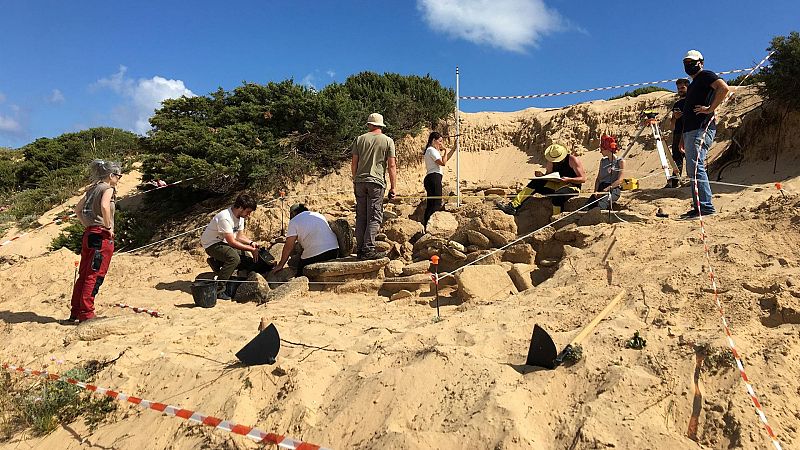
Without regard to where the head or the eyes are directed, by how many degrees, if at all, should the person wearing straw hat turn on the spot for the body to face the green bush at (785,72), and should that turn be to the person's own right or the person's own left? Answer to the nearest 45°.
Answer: approximately 180°

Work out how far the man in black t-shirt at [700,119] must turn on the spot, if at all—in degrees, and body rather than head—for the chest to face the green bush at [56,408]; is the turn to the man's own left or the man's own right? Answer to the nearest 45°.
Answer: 0° — they already face it

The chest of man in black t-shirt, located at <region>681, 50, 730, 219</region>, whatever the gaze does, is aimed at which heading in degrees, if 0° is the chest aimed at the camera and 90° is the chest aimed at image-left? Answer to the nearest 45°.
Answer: approximately 45°

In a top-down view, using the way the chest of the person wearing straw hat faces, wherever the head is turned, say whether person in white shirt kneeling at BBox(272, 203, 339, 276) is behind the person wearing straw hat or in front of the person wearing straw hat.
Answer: in front

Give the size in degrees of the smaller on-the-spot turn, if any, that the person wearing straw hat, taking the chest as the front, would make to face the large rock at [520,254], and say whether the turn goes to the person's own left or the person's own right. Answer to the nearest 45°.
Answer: approximately 45° to the person's own left

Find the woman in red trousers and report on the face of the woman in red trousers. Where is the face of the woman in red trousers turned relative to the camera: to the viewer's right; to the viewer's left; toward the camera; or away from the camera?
to the viewer's right

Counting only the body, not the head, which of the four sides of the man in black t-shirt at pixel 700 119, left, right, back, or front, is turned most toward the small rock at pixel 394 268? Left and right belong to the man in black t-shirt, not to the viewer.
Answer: front

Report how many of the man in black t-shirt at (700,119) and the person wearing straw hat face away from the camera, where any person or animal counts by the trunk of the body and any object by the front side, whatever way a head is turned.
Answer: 0

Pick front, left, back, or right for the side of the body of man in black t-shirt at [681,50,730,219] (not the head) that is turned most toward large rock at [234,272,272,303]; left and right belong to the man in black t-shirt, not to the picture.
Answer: front

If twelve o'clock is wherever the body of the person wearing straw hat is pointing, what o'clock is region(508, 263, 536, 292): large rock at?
The large rock is roughly at 11 o'clock from the person wearing straw hat.

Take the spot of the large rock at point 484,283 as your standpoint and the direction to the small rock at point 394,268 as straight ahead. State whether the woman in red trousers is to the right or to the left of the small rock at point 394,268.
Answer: left

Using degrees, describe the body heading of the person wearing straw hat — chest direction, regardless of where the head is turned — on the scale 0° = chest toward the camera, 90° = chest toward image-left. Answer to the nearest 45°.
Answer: approximately 45°
